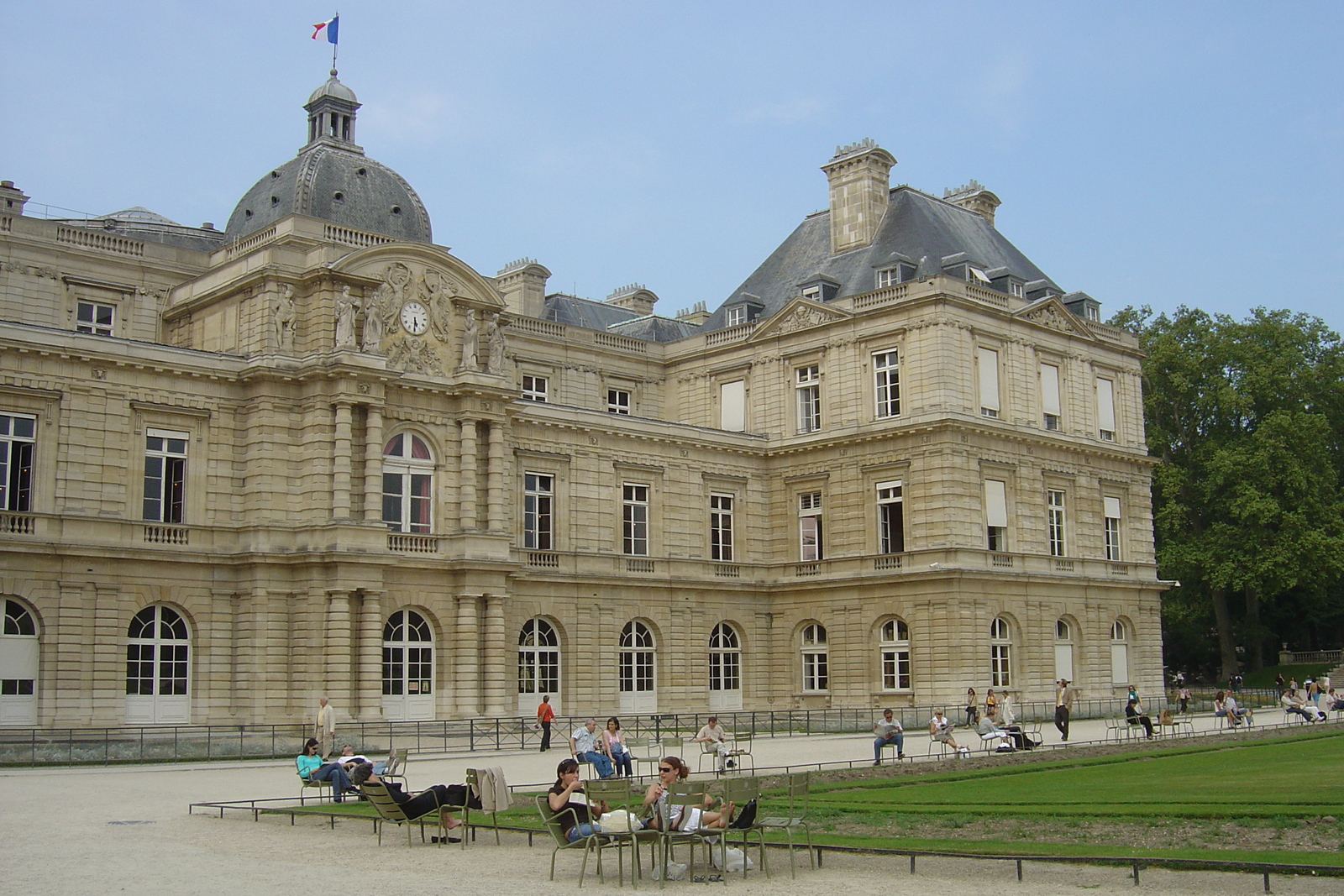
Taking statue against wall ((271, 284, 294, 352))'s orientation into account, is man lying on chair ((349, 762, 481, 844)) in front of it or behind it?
in front

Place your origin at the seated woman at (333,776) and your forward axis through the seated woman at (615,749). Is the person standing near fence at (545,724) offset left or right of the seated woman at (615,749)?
left

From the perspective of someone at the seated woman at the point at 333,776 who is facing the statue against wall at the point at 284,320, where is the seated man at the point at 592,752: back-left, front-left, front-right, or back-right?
front-right

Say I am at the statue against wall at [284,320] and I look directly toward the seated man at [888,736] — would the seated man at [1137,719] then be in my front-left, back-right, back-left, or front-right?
front-left

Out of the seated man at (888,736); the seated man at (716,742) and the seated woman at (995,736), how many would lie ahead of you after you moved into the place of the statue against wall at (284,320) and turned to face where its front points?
3

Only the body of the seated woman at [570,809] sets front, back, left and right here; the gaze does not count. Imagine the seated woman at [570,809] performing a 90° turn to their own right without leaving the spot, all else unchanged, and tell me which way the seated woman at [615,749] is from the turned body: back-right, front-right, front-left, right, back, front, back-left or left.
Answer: back

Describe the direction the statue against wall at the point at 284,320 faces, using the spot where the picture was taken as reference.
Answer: facing the viewer and to the right of the viewer
